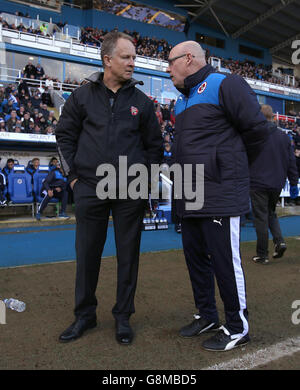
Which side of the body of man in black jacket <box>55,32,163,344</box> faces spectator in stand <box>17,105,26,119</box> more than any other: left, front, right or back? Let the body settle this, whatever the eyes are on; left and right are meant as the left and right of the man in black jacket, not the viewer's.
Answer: back

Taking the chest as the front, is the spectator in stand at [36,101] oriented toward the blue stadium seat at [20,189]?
yes

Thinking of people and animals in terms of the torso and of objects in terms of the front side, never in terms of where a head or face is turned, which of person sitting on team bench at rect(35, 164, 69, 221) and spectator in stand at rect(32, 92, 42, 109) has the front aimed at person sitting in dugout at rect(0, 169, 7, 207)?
spectator in stand at rect(32, 92, 42, 109)

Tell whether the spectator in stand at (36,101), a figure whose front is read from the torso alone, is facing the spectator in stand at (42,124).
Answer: yes

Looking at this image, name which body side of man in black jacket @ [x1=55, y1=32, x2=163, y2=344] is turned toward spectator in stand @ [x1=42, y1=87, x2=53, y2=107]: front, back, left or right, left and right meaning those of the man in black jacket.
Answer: back

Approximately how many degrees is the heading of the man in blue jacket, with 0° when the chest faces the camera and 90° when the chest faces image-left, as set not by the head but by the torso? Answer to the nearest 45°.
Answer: approximately 45°

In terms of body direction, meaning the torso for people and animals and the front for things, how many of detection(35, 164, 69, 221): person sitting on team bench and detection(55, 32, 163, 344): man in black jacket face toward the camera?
2

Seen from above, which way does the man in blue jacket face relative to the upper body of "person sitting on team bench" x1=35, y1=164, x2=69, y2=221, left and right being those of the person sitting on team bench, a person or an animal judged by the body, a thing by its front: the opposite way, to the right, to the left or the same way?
to the right

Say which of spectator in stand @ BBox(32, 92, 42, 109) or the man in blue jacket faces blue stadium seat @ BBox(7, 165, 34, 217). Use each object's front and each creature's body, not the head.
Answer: the spectator in stand

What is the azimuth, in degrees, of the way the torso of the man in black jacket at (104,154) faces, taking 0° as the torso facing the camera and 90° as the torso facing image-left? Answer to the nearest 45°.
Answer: approximately 0°

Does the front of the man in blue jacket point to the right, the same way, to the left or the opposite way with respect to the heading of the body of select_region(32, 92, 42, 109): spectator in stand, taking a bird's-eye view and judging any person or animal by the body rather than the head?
to the right

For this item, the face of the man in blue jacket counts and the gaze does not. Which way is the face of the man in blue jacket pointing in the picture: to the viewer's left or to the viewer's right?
to the viewer's left

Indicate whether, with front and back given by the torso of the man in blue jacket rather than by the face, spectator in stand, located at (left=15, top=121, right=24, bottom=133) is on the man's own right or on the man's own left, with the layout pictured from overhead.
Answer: on the man's own right
